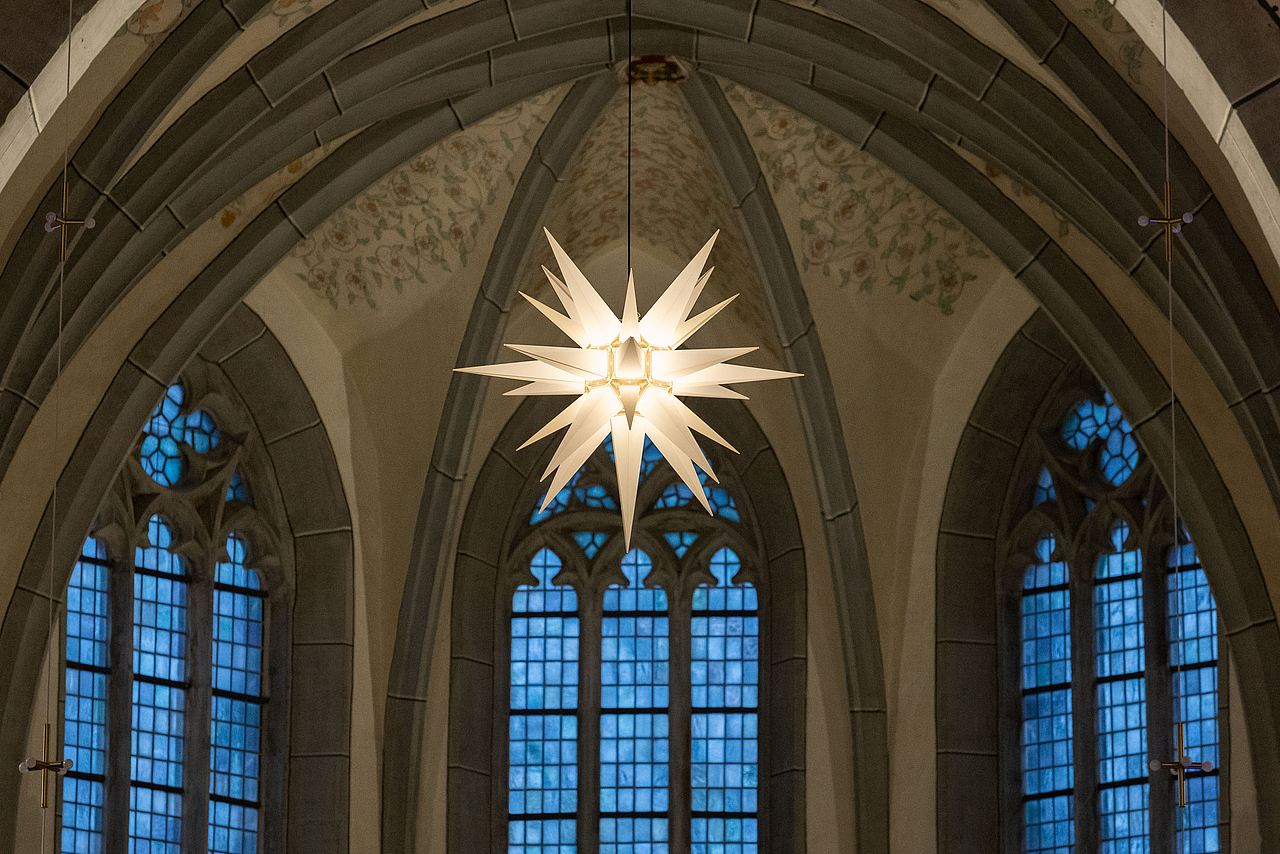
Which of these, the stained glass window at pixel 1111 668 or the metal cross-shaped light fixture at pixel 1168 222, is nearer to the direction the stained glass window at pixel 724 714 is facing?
the metal cross-shaped light fixture

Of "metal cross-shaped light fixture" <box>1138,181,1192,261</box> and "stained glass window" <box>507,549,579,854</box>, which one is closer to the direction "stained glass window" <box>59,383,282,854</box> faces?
the metal cross-shaped light fixture

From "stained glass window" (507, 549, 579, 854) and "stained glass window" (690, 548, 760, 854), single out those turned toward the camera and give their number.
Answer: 2

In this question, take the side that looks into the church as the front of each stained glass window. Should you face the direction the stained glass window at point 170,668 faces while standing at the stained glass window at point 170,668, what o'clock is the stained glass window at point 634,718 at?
the stained glass window at point 634,718 is roughly at 10 o'clock from the stained glass window at point 170,668.

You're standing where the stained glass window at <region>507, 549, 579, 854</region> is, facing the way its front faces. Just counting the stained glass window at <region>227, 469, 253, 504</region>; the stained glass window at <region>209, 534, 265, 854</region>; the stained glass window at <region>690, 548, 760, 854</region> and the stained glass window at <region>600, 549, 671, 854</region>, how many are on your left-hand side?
2

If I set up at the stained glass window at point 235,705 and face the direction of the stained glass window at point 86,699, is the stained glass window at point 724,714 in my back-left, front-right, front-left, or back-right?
back-left

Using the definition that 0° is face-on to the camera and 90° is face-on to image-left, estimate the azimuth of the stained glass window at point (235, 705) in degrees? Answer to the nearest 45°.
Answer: approximately 315°

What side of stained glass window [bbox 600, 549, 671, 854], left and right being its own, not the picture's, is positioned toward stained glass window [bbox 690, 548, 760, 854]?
left

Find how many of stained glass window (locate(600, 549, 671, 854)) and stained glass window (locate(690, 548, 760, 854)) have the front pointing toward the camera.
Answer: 2

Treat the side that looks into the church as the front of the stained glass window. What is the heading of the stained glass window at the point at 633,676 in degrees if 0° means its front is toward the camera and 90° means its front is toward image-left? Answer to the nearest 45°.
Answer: approximately 0°

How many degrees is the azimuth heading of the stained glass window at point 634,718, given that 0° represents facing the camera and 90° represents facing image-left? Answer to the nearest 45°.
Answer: approximately 0°

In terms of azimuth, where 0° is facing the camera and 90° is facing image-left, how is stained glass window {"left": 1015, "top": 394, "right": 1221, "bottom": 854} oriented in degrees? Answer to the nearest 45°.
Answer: approximately 45°
